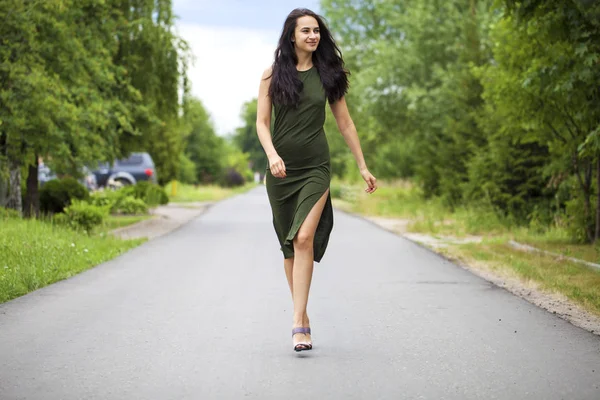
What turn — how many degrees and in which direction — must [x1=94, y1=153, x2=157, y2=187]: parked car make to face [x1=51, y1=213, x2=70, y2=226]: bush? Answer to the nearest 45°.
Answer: approximately 90° to its left

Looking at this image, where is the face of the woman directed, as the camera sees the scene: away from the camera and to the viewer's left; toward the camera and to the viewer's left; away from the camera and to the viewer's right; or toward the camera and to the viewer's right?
toward the camera and to the viewer's right

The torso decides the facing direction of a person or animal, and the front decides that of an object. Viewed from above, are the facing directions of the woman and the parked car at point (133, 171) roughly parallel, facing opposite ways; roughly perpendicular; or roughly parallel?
roughly perpendicular

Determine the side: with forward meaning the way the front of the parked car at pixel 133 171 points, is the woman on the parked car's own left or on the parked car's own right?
on the parked car's own left

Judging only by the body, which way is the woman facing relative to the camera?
toward the camera

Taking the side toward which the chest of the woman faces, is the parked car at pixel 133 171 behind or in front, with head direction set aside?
behind

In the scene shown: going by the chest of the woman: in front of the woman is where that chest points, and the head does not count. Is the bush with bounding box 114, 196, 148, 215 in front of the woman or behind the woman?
behind

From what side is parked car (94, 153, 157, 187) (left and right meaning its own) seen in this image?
left

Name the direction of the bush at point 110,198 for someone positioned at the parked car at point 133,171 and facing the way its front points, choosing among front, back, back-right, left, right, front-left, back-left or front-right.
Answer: left

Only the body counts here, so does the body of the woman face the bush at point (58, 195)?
no

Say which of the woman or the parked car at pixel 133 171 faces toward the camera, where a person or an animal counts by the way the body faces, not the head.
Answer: the woman

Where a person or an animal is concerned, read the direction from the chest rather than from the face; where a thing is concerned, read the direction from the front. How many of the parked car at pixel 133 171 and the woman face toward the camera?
1
